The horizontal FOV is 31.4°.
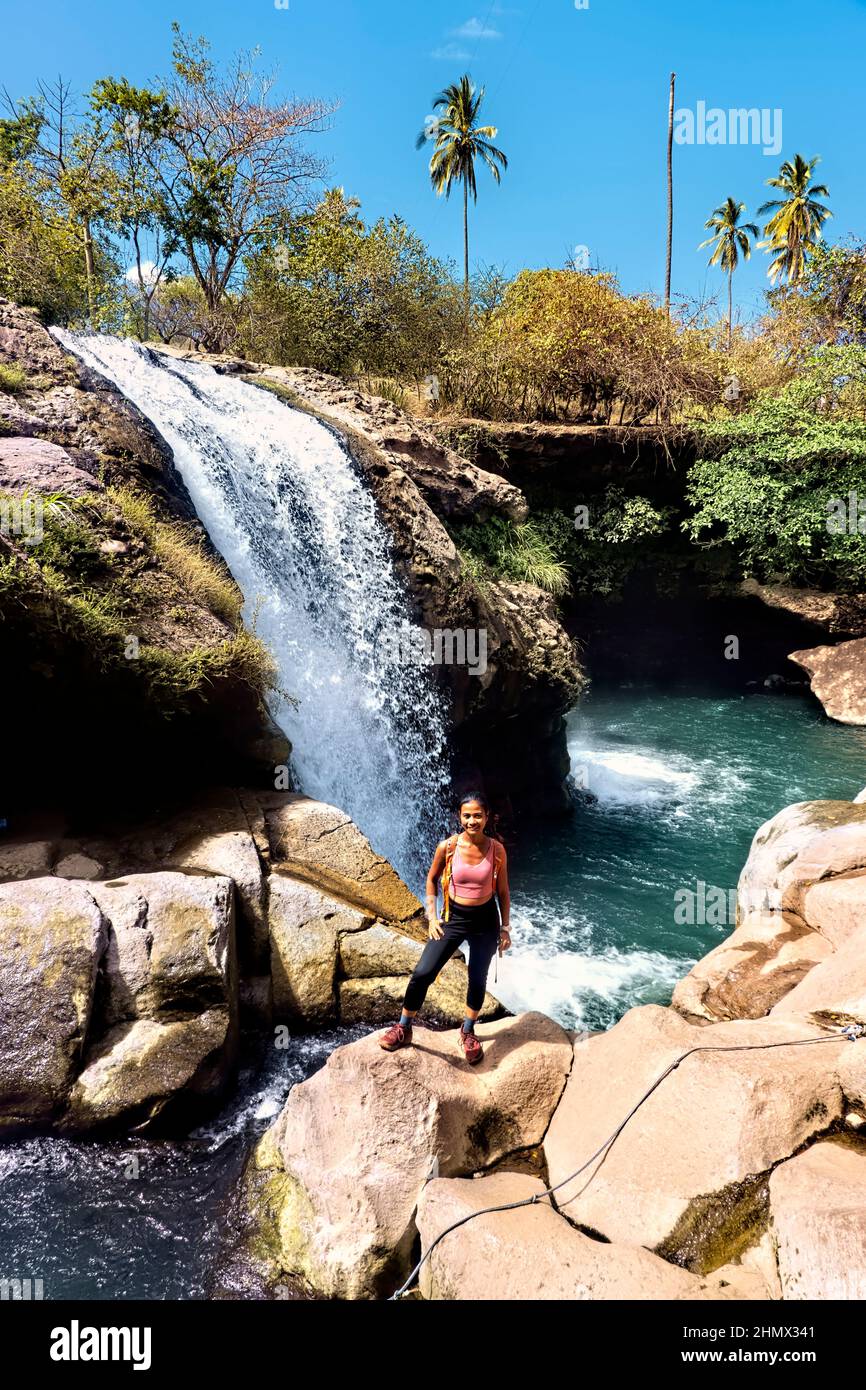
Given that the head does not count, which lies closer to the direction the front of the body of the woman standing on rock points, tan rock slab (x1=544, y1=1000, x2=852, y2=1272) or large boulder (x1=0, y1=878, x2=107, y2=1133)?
the tan rock slab

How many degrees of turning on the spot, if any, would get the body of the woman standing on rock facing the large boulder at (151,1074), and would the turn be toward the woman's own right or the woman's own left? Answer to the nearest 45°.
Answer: approximately 90° to the woman's own right

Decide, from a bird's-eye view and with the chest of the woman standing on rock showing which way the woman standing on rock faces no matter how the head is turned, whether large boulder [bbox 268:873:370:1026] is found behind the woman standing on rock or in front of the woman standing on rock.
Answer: behind

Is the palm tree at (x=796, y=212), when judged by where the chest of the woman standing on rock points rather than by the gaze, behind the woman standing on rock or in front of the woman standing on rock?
behind

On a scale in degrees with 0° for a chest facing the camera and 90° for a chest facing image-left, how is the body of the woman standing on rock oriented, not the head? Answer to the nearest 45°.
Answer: approximately 0°

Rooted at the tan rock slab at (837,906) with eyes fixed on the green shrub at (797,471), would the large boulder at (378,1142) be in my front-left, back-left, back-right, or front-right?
back-left

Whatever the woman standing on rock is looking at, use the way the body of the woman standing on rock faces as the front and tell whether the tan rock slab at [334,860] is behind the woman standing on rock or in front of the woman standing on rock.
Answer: behind
